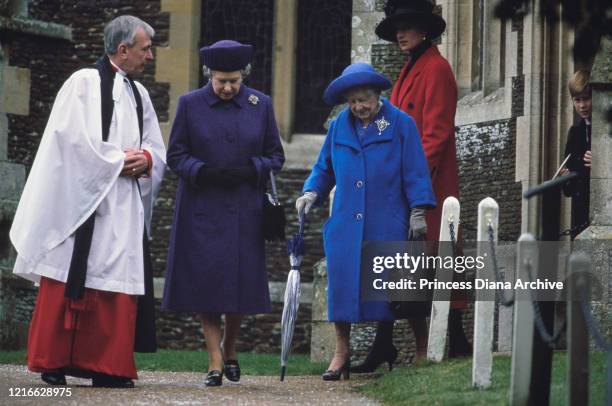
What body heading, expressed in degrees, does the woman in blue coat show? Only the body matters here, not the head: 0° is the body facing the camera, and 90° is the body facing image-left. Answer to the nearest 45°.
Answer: approximately 45°

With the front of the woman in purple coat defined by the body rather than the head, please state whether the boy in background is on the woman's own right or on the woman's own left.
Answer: on the woman's own left

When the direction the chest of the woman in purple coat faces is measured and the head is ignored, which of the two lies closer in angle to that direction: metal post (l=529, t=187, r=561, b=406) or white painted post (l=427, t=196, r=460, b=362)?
the metal post

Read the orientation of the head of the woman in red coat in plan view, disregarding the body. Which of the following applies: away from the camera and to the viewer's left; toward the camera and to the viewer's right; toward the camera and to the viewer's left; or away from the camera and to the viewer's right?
toward the camera and to the viewer's left

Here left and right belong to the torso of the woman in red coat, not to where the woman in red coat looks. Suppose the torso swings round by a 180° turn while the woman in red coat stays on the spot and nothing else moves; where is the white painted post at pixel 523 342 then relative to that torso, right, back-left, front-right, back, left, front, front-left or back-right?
back-right
